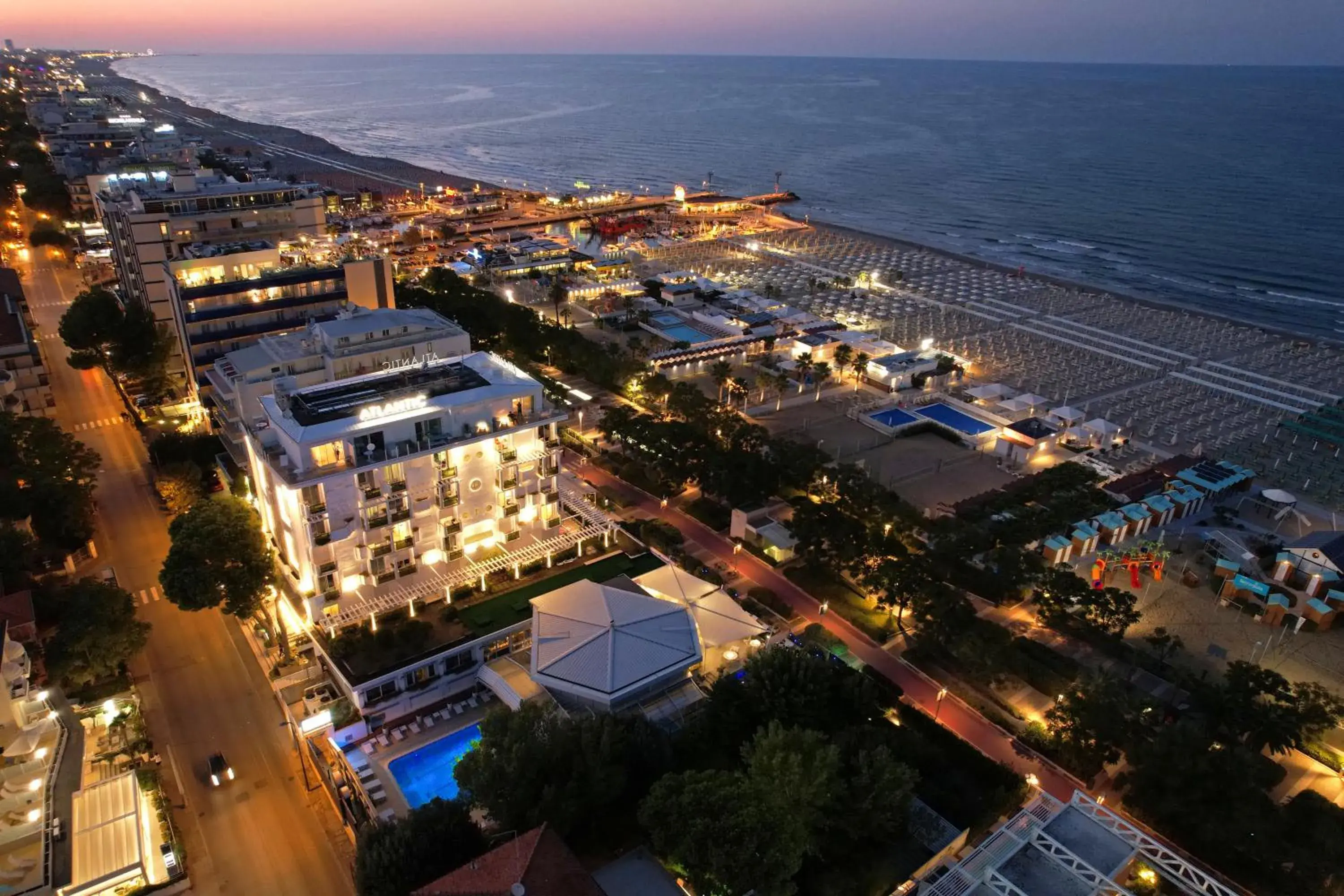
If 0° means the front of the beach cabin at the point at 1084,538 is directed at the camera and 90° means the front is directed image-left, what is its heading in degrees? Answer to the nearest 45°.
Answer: approximately 315°

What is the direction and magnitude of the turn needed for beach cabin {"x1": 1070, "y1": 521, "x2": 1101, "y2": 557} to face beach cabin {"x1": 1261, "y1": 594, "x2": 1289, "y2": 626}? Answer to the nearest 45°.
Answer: approximately 45° to its left

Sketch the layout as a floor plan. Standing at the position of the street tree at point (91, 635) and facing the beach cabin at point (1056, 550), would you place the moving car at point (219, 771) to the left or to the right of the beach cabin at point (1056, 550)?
right

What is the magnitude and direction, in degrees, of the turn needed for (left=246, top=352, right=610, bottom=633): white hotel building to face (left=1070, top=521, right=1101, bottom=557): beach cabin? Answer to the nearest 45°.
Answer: approximately 45° to its left

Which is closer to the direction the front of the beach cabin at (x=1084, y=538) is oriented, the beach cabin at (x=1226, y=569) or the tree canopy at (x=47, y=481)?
the beach cabin

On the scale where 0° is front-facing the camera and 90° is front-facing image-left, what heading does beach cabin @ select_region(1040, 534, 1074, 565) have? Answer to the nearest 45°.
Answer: approximately 315°

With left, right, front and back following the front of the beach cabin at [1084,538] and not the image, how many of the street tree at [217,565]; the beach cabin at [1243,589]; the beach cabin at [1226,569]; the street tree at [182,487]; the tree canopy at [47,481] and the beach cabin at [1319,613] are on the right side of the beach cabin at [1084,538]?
3

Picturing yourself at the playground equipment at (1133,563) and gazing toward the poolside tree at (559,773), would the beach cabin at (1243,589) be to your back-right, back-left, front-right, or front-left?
back-left

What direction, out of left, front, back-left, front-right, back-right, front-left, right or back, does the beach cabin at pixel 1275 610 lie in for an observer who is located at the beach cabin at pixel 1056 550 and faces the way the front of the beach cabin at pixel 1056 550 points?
front-left

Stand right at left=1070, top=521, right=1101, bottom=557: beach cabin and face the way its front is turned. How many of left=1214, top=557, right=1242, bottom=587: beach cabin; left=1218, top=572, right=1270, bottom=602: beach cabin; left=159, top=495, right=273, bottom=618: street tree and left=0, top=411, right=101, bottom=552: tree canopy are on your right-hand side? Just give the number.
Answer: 2

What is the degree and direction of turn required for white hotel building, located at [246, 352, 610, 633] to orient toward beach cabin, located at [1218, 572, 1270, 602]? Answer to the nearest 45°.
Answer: approximately 45° to its left

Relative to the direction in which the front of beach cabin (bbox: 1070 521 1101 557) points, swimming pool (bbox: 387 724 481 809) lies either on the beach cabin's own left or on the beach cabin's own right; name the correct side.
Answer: on the beach cabin's own right
